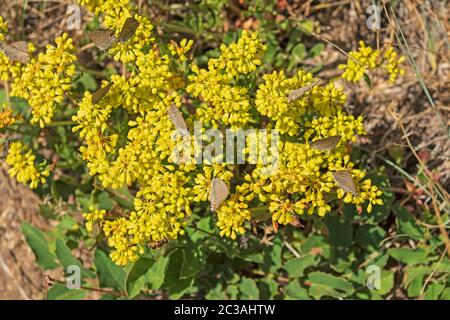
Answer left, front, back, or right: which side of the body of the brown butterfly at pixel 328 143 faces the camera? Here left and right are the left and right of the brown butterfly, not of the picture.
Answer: left

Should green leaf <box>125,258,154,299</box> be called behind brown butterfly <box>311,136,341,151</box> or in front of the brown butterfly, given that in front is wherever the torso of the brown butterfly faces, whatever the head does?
in front

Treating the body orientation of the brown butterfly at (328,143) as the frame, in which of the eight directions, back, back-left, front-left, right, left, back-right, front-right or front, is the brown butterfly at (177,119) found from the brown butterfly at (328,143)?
front
